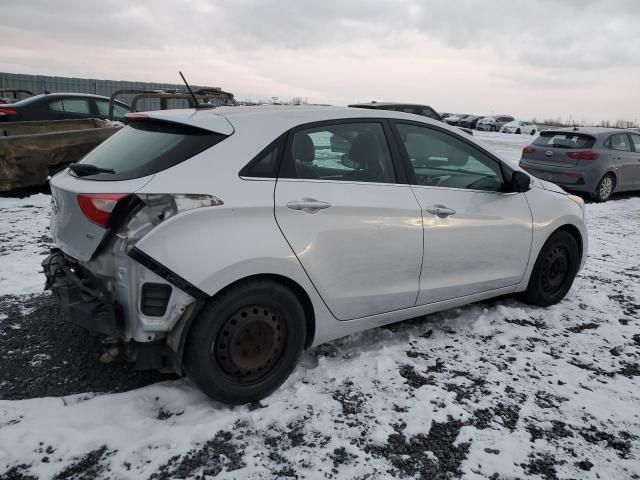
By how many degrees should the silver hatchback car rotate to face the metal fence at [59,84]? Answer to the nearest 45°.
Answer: approximately 90° to its left

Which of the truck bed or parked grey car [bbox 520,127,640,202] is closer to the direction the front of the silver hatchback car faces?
the parked grey car

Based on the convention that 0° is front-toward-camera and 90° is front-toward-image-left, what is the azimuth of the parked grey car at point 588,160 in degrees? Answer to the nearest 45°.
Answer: approximately 225°

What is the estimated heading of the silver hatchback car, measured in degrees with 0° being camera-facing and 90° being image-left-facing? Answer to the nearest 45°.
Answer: approximately 225°

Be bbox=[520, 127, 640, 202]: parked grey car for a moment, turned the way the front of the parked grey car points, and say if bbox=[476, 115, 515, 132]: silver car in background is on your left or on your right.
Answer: on your left

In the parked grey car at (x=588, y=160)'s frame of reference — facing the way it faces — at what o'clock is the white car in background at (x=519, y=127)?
The white car in background is roughly at 10 o'clock from the parked grey car.

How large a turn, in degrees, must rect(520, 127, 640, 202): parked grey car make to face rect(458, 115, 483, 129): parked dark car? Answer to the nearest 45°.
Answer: approximately 45° to its left

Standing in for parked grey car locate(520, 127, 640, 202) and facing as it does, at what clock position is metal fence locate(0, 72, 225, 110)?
The metal fence is roughly at 8 o'clock from the parked grey car.

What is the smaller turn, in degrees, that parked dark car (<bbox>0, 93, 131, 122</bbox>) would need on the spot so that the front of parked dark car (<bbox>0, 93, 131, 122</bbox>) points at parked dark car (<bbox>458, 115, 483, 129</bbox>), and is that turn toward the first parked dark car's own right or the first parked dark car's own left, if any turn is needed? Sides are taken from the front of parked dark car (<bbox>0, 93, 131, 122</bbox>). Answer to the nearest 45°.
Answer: approximately 45° to the first parked dark car's own left

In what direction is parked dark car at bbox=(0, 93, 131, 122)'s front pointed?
to the viewer's right
